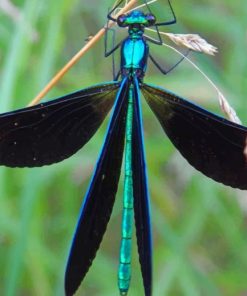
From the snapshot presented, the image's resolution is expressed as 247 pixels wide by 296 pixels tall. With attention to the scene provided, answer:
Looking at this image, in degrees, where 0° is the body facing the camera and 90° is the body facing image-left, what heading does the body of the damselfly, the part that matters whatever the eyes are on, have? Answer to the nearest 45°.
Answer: approximately 180°
